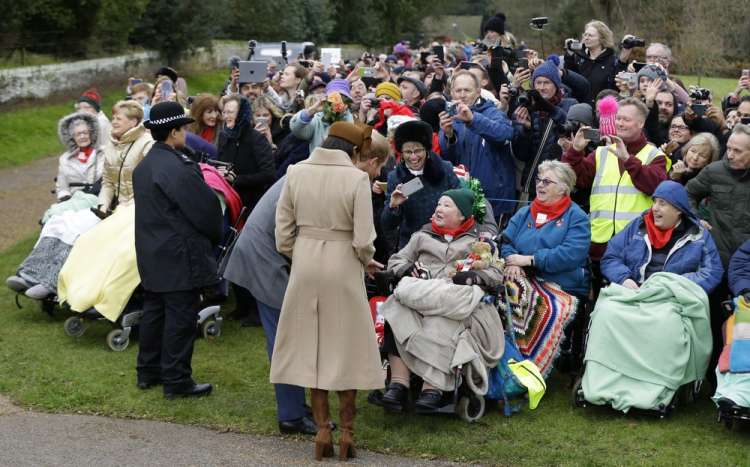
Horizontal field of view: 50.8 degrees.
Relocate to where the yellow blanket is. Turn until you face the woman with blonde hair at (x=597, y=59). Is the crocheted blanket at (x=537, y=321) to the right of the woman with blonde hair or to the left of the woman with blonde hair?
right

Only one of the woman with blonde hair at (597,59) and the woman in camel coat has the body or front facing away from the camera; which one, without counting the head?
the woman in camel coat

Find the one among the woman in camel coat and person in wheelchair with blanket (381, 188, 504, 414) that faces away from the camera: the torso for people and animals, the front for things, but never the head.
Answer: the woman in camel coat

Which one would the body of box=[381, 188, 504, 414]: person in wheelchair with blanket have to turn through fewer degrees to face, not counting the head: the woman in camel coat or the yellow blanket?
the woman in camel coat

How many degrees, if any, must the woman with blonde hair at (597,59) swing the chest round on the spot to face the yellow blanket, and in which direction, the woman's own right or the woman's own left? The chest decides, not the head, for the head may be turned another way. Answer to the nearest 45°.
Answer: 0° — they already face it

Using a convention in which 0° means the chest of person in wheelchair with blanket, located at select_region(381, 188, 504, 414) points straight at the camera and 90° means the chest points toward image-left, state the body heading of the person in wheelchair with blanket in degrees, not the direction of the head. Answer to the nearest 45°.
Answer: approximately 45°

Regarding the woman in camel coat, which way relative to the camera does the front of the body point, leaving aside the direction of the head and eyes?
away from the camera

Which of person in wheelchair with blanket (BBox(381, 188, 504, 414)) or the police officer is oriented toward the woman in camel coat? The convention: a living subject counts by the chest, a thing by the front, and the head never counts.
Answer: the person in wheelchair with blanket

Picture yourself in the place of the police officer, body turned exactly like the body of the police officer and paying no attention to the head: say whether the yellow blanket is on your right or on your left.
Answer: on your left

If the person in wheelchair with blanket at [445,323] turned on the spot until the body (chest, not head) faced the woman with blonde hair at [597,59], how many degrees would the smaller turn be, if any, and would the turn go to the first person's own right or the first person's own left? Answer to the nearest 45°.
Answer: approximately 135° to the first person's own right
